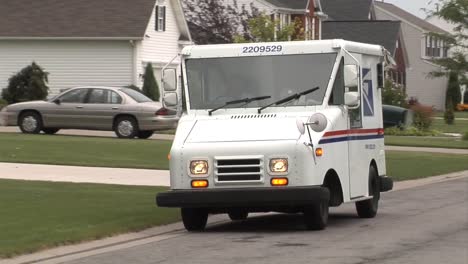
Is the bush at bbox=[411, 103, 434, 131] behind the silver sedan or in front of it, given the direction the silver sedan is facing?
behind

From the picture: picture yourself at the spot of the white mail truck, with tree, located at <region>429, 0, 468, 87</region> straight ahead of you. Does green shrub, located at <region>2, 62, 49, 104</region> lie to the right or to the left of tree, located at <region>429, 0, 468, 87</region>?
left

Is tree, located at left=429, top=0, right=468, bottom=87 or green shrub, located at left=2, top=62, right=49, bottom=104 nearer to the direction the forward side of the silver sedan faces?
the green shrub

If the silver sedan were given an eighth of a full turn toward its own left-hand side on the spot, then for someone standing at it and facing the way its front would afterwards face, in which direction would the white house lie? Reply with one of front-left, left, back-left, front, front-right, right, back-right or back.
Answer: back-right

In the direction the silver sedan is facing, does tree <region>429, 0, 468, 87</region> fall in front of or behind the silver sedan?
behind

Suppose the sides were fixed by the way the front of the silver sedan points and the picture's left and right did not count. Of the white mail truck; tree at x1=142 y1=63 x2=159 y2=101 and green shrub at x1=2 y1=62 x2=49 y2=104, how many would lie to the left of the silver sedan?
1

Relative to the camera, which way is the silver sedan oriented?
to the viewer's left

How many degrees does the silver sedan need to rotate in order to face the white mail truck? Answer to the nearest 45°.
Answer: approximately 90° to its left

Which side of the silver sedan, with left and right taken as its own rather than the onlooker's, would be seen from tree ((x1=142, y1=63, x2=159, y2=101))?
right
